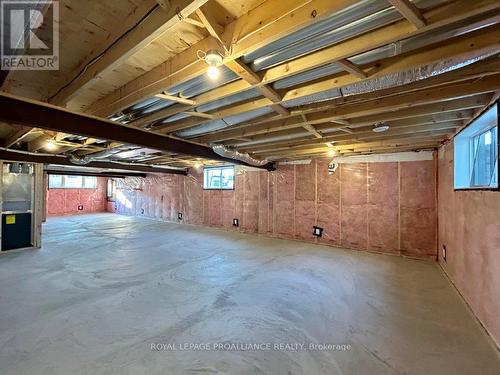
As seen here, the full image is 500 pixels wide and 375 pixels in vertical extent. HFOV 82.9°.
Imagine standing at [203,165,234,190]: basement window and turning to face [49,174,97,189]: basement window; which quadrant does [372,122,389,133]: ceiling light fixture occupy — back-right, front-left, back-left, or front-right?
back-left

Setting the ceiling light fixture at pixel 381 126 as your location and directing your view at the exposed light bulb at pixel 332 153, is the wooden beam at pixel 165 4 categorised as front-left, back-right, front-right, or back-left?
back-left

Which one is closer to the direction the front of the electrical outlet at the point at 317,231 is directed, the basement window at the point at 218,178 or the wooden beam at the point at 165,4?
the wooden beam

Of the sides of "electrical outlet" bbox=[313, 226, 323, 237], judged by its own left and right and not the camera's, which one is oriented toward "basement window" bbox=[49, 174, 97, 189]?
right

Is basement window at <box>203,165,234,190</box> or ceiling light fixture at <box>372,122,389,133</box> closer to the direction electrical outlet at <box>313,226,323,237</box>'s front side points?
the ceiling light fixture

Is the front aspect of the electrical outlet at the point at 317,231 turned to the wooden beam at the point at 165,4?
yes

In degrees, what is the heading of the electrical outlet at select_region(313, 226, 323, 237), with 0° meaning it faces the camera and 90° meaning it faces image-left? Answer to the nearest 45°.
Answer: approximately 0°
